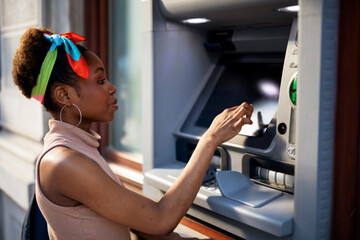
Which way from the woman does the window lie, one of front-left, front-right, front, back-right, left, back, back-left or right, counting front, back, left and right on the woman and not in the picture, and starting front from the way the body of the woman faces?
left

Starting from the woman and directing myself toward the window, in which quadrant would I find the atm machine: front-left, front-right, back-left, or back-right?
front-right

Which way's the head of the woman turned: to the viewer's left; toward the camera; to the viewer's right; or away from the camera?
to the viewer's right

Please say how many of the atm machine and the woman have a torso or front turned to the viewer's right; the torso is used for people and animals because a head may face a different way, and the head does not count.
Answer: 1

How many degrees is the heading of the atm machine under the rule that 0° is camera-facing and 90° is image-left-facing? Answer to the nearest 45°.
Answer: approximately 45°

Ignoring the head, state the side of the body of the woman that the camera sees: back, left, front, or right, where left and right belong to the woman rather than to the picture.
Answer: right

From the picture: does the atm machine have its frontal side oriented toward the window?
no
